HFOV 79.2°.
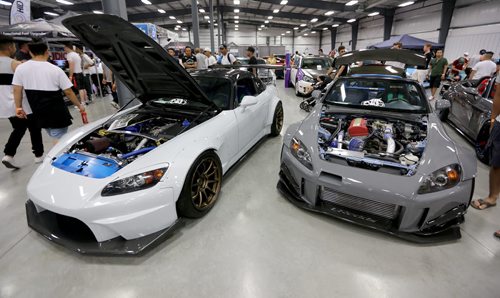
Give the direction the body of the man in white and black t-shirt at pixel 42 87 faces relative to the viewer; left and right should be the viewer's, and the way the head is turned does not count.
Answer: facing away from the viewer

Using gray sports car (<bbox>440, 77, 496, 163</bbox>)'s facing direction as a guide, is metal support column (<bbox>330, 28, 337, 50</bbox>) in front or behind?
behind

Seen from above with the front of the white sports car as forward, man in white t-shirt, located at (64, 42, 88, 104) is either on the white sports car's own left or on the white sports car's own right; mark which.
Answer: on the white sports car's own right

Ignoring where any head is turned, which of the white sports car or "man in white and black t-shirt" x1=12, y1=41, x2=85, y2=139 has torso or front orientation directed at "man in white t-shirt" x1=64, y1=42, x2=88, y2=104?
"man in white and black t-shirt" x1=12, y1=41, x2=85, y2=139

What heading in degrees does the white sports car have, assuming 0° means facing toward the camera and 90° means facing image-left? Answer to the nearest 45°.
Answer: approximately 45°

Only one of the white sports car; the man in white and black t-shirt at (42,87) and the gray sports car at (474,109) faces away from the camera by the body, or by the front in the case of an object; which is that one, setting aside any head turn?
the man in white and black t-shirt

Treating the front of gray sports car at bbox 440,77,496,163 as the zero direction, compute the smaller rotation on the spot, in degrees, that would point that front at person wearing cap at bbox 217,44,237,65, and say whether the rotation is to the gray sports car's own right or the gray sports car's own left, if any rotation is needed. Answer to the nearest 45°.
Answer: approximately 135° to the gray sports car's own right

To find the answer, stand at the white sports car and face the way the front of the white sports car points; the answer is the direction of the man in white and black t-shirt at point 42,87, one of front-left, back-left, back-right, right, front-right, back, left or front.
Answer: right

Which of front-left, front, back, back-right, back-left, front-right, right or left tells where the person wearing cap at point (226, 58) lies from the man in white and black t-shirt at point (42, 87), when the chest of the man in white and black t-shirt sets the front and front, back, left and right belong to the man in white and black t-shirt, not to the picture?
front-right

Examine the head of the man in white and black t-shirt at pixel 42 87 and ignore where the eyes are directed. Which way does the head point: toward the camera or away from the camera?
away from the camera
